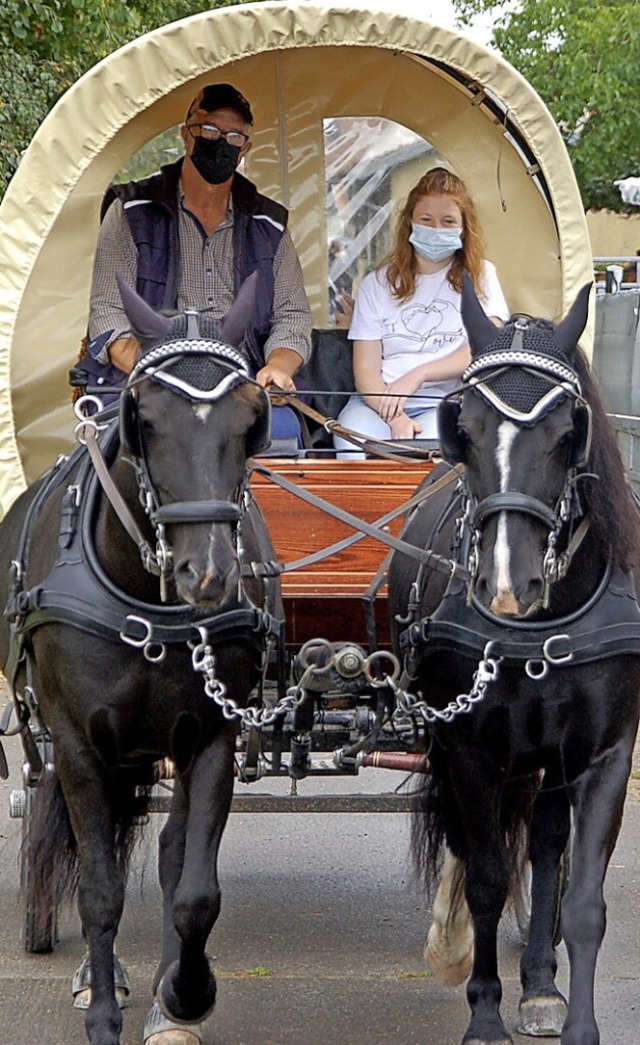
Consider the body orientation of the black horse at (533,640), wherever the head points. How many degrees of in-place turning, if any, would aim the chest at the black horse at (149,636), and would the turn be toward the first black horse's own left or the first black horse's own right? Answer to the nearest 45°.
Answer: approximately 90° to the first black horse's own right

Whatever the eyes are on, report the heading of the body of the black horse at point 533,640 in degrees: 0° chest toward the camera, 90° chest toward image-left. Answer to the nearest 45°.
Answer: approximately 0°

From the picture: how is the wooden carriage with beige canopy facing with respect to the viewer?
toward the camera
